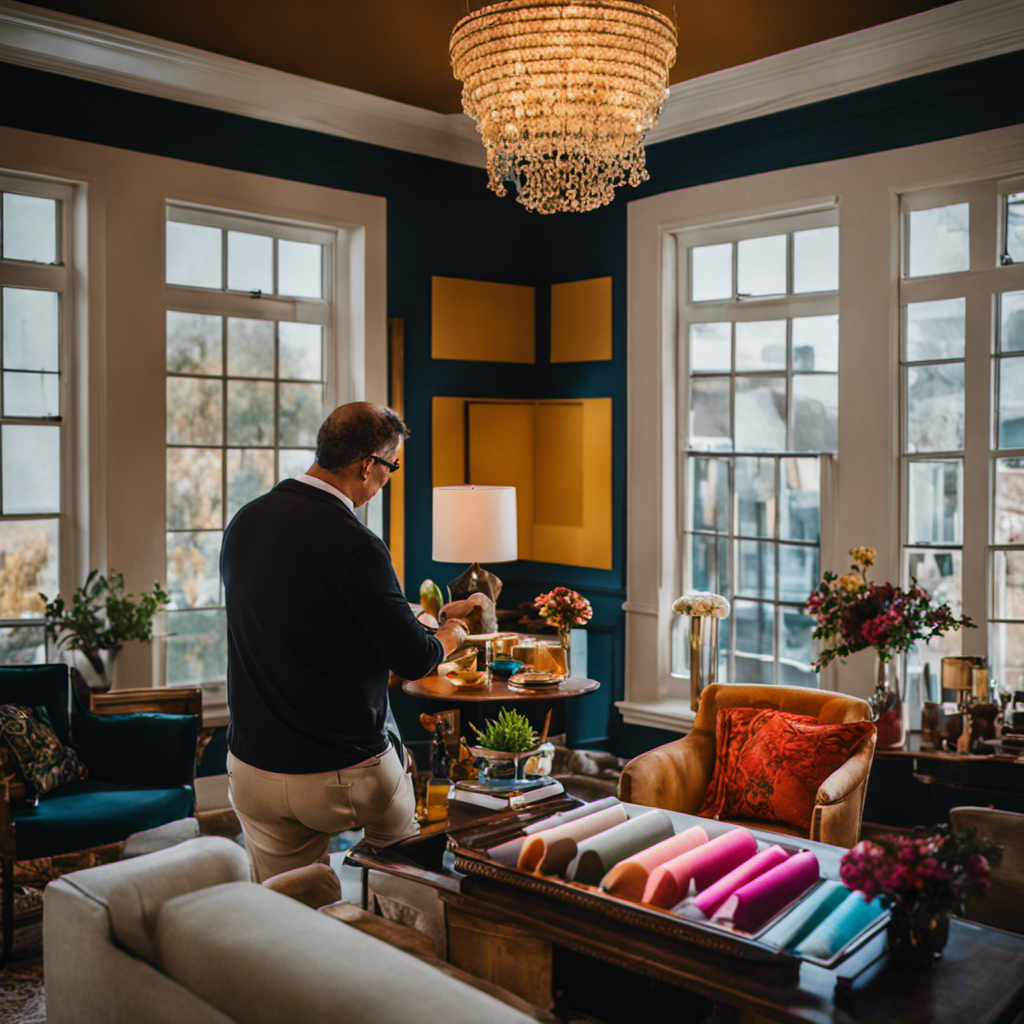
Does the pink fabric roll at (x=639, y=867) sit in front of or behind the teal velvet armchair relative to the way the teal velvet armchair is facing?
in front

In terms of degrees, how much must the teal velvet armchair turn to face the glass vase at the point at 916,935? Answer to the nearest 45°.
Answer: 0° — it already faces it

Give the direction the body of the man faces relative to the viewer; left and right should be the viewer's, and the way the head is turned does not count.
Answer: facing away from the viewer and to the right of the viewer

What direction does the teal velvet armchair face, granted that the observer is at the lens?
facing the viewer and to the right of the viewer

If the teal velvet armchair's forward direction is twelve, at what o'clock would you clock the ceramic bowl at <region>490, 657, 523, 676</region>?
The ceramic bowl is roughly at 11 o'clock from the teal velvet armchair.

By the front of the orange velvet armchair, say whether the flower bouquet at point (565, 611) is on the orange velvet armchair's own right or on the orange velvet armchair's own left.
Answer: on the orange velvet armchair's own right

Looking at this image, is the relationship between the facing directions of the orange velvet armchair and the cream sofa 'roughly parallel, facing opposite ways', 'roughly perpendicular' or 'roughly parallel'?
roughly parallel, facing opposite ways

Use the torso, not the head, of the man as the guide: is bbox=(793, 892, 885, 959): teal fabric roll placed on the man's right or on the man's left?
on the man's right

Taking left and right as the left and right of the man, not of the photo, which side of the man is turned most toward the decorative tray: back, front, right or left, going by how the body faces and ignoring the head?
right

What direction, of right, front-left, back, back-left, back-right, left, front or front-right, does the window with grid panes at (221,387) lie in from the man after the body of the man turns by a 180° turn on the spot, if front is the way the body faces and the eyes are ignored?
back-right

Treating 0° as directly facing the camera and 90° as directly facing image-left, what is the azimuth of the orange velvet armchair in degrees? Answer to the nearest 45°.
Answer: approximately 45°

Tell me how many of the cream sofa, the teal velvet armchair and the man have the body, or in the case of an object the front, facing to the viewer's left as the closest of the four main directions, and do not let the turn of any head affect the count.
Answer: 0

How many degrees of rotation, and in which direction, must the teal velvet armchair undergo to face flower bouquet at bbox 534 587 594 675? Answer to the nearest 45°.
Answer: approximately 45° to its left

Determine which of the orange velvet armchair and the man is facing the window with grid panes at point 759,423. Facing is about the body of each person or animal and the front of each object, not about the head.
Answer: the man

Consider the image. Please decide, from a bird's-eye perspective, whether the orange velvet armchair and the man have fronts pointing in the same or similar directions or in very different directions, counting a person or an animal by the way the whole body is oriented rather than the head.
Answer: very different directions

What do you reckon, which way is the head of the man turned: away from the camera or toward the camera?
away from the camera

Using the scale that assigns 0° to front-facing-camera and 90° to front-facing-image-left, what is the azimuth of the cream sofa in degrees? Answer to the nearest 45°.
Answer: approximately 225°

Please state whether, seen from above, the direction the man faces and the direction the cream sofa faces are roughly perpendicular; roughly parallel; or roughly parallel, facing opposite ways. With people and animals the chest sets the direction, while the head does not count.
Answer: roughly parallel

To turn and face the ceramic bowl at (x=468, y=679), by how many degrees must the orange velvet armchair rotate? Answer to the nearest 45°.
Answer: approximately 45° to its right

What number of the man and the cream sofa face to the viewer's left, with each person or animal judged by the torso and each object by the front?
0
